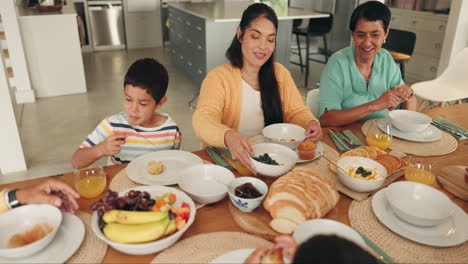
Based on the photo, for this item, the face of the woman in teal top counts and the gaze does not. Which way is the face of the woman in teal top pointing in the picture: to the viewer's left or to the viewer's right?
to the viewer's left

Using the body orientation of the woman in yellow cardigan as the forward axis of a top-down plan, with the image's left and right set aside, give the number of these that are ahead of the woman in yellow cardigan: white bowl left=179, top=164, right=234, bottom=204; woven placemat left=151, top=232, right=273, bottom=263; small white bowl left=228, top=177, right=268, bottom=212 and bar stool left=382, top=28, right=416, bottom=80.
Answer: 3

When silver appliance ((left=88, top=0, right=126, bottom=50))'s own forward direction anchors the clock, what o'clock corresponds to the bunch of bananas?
The bunch of bananas is roughly at 12 o'clock from the silver appliance.

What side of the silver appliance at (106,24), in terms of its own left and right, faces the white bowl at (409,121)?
front

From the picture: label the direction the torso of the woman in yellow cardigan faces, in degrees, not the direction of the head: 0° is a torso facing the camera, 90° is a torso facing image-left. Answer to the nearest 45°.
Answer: approximately 0°

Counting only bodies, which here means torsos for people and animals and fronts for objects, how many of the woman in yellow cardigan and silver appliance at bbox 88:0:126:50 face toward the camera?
2

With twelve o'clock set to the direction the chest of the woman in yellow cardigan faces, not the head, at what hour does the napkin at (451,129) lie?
The napkin is roughly at 9 o'clock from the woman in yellow cardigan.

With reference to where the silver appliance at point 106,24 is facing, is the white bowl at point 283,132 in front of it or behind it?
in front

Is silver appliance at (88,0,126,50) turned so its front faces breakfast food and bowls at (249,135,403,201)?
yes

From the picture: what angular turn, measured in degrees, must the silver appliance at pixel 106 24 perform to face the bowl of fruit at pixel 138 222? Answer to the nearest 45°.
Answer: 0° — it already faces it

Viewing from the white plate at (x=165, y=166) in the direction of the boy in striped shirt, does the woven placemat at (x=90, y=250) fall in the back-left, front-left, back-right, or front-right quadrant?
back-left

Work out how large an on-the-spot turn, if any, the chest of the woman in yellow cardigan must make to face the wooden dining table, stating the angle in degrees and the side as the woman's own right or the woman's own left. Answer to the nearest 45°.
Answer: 0° — they already face it

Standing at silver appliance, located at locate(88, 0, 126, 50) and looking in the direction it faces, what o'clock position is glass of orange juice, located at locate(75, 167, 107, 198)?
The glass of orange juice is roughly at 12 o'clock from the silver appliance.

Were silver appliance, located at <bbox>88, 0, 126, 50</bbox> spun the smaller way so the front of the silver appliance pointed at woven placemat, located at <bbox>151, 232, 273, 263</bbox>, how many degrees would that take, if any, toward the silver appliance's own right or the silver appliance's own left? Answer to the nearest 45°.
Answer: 0° — it already faces it
